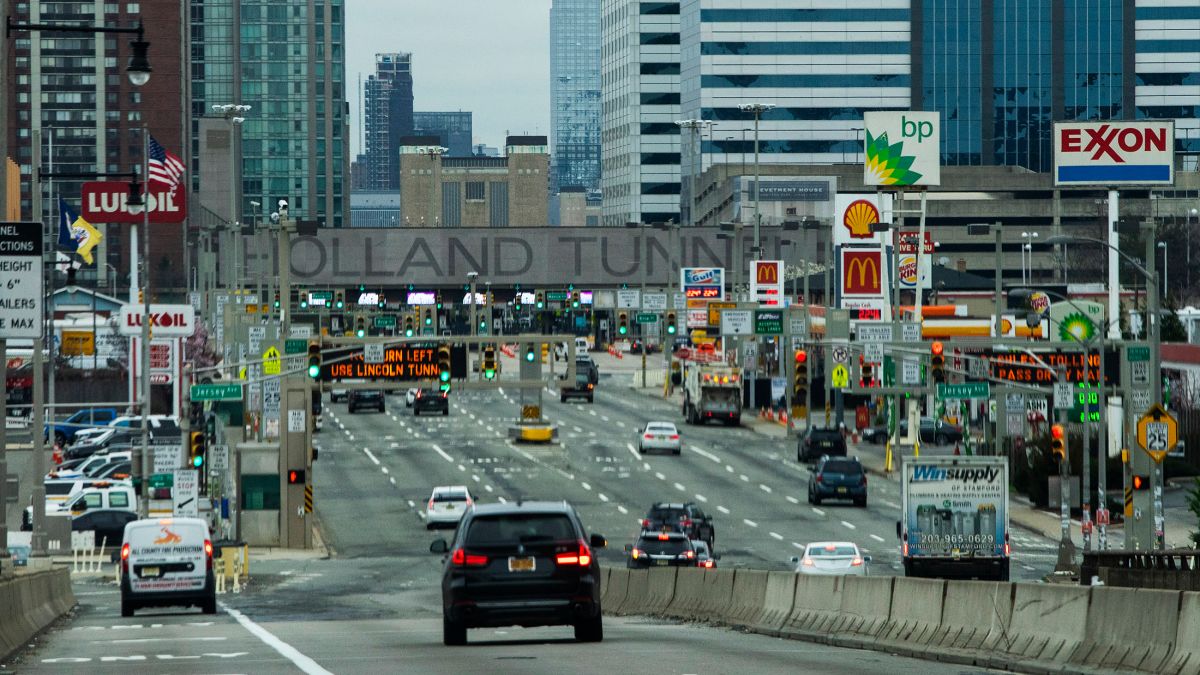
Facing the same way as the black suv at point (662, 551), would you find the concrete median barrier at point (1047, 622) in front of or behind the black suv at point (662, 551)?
behind

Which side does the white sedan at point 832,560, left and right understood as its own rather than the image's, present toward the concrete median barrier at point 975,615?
back

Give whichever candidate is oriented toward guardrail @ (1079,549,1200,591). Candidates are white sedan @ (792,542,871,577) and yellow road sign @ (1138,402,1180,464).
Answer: the yellow road sign

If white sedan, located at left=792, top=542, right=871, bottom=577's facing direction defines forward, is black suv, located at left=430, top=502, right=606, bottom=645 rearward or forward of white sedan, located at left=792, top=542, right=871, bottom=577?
rearward

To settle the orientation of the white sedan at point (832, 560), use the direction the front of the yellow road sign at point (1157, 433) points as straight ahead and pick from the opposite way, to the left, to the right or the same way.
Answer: the opposite way

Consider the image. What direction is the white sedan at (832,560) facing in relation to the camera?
away from the camera

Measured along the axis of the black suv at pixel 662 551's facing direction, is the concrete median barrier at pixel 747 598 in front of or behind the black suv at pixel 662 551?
behind

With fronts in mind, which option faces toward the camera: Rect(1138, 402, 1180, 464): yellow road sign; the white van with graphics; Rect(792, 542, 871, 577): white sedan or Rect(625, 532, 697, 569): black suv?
the yellow road sign

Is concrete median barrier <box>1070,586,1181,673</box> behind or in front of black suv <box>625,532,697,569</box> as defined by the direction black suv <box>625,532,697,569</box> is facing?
behind

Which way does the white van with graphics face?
away from the camera

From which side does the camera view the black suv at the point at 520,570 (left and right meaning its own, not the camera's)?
back

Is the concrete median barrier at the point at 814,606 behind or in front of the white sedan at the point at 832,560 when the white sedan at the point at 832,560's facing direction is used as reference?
behind

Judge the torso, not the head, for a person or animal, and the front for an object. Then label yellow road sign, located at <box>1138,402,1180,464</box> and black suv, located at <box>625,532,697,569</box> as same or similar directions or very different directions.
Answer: very different directions

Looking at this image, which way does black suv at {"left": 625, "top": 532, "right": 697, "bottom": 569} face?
away from the camera
